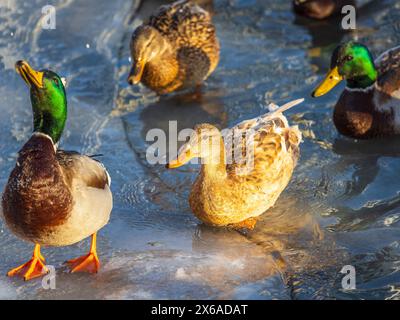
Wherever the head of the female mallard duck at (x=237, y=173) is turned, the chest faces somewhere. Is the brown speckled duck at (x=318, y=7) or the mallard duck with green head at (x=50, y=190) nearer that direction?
the mallard duck with green head

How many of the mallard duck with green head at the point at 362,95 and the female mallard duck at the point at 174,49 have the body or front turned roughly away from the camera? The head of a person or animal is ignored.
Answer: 0

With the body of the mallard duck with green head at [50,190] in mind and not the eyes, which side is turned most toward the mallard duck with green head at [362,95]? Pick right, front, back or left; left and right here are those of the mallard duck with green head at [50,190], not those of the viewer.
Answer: back

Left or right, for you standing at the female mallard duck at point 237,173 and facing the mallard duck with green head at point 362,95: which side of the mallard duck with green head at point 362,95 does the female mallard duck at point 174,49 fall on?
left

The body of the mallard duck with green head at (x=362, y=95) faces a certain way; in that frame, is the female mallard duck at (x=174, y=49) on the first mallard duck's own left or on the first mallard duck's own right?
on the first mallard duck's own right

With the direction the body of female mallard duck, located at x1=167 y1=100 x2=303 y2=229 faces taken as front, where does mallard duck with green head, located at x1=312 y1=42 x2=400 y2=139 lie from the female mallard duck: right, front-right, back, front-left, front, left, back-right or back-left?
back

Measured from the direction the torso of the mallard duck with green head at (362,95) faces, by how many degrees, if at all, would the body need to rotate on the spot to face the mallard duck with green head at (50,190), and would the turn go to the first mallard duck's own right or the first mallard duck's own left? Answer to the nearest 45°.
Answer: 0° — it already faces it

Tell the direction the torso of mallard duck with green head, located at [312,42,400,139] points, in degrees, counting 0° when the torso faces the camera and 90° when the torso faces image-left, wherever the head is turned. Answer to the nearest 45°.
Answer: approximately 45°
